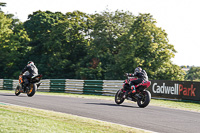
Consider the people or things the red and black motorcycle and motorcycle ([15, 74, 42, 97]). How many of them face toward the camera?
0

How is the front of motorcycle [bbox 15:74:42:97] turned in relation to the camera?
facing away from the viewer and to the left of the viewer

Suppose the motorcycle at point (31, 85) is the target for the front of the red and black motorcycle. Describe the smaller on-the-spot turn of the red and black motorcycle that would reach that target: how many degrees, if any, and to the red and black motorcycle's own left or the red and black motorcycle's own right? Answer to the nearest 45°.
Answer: approximately 45° to the red and black motorcycle's own left

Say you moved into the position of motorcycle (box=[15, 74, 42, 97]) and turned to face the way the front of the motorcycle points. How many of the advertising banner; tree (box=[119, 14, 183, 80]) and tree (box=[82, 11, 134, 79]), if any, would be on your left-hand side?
0

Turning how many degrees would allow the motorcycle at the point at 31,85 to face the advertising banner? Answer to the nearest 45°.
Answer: approximately 135° to its right

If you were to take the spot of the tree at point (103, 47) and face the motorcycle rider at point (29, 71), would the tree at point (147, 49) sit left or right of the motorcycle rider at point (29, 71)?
left

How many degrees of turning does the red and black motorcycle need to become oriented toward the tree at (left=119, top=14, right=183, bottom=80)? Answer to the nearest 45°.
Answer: approximately 45° to its right

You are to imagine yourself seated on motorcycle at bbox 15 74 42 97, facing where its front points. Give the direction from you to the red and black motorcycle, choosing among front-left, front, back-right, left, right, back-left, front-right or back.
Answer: back

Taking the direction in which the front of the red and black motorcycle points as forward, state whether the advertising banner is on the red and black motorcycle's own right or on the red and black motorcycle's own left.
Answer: on the red and black motorcycle's own right

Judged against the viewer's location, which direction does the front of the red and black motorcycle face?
facing away from the viewer and to the left of the viewer

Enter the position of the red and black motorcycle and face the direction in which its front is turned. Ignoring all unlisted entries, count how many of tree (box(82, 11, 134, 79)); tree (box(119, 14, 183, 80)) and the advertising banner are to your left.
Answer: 0

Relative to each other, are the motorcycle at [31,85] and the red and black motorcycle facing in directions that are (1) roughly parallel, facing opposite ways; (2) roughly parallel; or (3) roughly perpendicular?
roughly parallel

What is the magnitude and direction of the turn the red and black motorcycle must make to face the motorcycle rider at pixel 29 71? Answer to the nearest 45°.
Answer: approximately 45° to its left

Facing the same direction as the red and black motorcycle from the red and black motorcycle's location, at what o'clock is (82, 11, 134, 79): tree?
The tree is roughly at 1 o'clock from the red and black motorcycle.

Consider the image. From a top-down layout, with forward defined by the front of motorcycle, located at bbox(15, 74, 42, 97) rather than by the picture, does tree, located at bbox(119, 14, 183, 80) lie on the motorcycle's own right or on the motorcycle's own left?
on the motorcycle's own right
